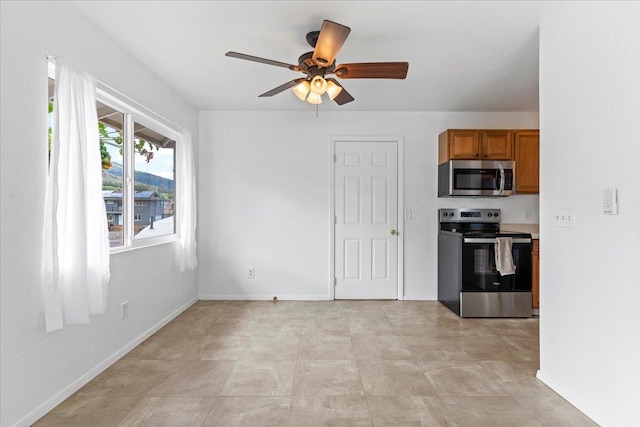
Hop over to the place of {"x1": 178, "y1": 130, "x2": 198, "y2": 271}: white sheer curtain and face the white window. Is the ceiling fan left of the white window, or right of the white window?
left

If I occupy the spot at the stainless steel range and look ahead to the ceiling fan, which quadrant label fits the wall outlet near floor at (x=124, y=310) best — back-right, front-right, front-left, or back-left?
front-right

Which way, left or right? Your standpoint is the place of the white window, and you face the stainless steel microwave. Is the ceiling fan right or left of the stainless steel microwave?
right

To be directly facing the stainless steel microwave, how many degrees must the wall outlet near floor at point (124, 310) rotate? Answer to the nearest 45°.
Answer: approximately 45° to its left

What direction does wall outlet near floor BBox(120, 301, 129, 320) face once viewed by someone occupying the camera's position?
facing the viewer and to the right of the viewer

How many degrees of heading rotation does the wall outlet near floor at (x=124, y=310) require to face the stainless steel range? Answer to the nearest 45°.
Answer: approximately 45° to its left

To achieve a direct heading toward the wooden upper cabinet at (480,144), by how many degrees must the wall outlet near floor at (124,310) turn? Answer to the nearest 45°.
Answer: approximately 45° to its left
